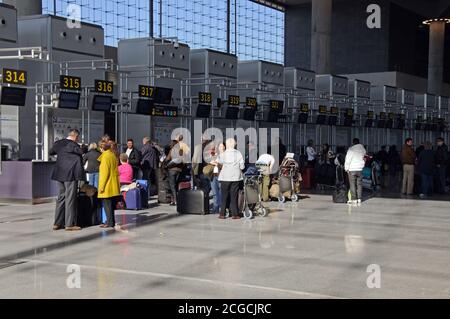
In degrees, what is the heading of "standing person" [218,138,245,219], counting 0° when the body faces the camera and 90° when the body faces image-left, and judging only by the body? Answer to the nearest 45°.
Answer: approximately 180°

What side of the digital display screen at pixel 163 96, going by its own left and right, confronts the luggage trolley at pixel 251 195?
front

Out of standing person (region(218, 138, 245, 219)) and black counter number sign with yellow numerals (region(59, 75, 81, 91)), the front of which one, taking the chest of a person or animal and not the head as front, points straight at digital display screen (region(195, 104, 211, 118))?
the standing person

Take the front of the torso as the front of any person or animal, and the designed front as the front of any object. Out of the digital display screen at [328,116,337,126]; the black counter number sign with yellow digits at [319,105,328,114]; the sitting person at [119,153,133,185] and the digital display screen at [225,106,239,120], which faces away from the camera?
the sitting person

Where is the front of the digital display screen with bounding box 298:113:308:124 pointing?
toward the camera

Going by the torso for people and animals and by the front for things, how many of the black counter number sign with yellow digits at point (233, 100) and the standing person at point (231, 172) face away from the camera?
1

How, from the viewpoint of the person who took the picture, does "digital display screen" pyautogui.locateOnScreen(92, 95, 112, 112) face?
facing the viewer

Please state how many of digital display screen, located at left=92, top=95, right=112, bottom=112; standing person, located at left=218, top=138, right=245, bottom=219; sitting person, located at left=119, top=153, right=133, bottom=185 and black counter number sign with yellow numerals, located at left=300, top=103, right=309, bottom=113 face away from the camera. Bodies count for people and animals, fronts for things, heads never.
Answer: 2

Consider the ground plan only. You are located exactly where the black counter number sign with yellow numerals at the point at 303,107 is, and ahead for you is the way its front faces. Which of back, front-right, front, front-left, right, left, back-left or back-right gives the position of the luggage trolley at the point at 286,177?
front

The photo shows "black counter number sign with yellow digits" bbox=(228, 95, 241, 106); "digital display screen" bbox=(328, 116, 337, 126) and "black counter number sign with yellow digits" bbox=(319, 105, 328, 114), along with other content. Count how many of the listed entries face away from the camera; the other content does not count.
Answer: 0

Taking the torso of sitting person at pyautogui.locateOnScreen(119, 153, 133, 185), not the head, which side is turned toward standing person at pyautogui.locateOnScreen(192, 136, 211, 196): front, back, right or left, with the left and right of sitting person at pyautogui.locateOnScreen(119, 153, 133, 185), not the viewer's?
right

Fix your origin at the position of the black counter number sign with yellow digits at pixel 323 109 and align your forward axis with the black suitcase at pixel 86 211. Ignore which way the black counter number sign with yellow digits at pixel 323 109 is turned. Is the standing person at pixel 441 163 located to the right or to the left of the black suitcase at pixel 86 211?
left

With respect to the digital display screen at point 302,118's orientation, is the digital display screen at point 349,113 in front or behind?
behind

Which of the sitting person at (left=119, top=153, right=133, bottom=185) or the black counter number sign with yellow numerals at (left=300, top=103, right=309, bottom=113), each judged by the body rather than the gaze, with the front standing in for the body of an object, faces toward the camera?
the black counter number sign with yellow numerals

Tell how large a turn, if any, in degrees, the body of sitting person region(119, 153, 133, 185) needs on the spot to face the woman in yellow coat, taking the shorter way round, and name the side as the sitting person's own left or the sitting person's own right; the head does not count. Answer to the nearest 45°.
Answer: approximately 180°

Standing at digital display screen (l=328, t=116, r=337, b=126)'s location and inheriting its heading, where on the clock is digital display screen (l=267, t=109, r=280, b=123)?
digital display screen (l=267, t=109, r=280, b=123) is roughly at 3 o'clock from digital display screen (l=328, t=116, r=337, b=126).

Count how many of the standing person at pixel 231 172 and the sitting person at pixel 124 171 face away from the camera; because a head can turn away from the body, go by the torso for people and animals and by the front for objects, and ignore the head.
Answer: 2

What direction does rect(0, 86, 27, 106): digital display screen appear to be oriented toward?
toward the camera

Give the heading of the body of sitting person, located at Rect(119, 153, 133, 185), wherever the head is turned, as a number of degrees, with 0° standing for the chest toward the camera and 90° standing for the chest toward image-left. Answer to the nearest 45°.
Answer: approximately 180°

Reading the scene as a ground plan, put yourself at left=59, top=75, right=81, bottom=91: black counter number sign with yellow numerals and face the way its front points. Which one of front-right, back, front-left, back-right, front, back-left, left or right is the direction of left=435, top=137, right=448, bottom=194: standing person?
left

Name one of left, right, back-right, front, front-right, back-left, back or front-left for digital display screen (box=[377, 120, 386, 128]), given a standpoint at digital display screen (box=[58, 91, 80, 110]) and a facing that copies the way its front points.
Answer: back-left

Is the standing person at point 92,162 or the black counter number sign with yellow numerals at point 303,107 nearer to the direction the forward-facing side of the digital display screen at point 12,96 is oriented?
the standing person
